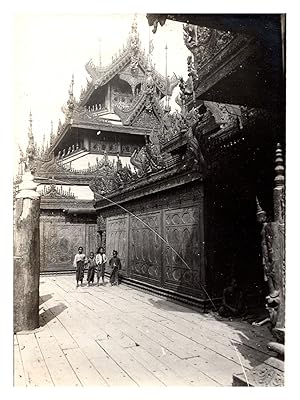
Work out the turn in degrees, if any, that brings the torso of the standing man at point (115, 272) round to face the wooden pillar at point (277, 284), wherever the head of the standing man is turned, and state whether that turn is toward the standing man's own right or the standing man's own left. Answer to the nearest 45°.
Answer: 0° — they already face it

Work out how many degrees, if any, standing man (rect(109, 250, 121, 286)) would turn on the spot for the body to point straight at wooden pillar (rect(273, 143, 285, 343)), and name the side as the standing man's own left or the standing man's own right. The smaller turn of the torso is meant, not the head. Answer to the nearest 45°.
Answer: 0° — they already face it

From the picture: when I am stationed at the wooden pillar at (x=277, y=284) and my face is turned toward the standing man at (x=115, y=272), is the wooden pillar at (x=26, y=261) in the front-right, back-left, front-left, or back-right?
front-left

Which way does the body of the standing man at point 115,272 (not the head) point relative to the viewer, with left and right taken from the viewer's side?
facing the viewer

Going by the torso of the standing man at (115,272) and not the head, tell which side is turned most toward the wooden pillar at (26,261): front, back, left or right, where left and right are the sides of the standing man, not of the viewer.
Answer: front
